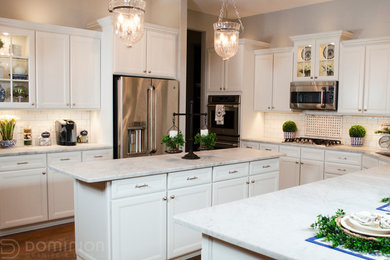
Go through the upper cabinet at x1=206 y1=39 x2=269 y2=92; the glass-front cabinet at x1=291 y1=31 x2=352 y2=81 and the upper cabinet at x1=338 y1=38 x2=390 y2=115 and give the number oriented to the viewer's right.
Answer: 0

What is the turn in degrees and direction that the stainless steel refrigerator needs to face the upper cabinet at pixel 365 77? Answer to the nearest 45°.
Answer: approximately 45° to its left

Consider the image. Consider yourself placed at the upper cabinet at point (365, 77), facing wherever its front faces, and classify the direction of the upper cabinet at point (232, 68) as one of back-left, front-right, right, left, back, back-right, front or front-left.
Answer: front-right

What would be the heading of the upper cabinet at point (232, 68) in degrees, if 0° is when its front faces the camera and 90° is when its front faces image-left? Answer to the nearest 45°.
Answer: approximately 0°

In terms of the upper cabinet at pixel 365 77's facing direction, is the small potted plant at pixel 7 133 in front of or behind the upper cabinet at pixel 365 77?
in front

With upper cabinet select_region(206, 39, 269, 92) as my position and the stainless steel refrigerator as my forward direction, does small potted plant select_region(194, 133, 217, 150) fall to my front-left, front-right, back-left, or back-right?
front-left

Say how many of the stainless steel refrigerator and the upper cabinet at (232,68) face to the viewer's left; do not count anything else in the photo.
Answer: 0

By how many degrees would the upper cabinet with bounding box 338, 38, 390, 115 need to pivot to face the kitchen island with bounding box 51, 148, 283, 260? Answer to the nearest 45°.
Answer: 0° — it already faces it

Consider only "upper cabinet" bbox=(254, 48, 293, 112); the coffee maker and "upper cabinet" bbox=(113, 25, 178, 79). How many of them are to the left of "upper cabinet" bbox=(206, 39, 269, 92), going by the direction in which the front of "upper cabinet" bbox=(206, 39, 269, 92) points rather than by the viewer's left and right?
1

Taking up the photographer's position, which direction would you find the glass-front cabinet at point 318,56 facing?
facing the viewer and to the left of the viewer

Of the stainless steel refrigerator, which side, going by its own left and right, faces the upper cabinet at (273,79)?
left

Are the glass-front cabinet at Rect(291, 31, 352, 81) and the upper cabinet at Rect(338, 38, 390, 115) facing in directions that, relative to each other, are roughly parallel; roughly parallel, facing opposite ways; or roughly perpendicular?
roughly parallel

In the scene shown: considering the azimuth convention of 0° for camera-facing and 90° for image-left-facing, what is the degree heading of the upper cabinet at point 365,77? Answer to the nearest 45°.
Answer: approximately 45°

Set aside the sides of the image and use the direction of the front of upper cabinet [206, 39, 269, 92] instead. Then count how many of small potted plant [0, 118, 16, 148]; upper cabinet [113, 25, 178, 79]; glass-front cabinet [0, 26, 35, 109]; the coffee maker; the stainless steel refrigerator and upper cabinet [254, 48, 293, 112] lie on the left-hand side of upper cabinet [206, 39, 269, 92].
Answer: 1

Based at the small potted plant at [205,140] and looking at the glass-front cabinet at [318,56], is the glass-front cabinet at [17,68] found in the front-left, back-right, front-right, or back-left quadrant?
back-left

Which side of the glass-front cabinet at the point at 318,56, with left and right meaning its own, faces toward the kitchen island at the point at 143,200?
front

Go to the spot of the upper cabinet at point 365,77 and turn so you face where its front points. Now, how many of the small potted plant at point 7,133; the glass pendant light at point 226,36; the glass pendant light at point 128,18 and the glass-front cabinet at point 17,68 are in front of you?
4
